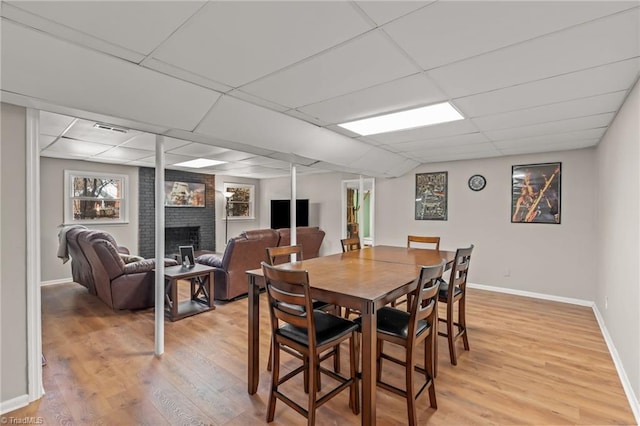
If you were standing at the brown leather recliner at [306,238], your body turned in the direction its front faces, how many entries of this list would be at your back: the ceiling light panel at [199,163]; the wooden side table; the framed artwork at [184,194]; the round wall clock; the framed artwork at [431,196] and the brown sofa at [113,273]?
2

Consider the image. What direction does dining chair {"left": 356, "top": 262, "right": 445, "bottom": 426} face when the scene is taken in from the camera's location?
facing away from the viewer and to the left of the viewer

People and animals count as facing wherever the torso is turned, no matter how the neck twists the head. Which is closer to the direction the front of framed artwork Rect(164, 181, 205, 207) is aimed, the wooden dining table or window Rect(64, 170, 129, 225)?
the wooden dining table

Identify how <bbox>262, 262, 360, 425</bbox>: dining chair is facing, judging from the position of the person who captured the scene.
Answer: facing away from the viewer and to the right of the viewer

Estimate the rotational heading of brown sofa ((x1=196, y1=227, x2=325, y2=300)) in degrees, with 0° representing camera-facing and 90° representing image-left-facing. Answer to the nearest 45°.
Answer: approximately 135°

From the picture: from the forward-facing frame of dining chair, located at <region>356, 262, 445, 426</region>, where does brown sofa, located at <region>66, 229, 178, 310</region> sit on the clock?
The brown sofa is roughly at 11 o'clock from the dining chair.

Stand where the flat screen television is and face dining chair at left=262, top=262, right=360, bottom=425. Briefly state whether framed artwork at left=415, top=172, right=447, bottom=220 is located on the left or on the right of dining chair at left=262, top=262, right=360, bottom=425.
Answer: left

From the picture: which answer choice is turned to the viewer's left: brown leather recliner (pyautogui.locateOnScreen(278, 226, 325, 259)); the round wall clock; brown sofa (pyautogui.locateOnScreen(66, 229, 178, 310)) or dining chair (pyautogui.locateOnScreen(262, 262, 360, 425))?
the brown leather recliner

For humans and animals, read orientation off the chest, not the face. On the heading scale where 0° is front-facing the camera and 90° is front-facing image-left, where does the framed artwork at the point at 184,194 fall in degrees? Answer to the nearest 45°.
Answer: approximately 0°

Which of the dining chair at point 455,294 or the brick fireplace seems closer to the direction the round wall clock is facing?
the dining chair
